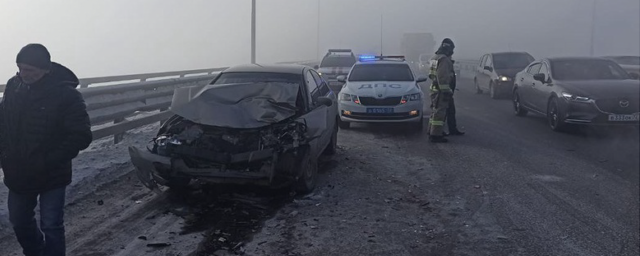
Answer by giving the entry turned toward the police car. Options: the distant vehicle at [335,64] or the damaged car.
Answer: the distant vehicle

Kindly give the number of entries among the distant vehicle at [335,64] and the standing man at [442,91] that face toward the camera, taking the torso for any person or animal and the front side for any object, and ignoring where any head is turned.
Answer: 1

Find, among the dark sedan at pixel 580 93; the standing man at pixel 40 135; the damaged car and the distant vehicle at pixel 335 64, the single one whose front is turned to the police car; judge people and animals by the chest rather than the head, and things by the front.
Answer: the distant vehicle

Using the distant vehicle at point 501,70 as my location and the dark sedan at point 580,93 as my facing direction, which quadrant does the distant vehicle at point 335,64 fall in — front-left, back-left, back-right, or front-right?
back-right

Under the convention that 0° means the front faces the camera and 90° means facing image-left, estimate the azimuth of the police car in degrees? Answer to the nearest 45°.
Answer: approximately 0°

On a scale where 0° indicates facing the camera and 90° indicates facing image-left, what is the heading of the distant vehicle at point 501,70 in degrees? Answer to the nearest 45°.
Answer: approximately 315°

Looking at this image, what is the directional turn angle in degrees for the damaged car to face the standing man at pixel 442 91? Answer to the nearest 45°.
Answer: approximately 180°

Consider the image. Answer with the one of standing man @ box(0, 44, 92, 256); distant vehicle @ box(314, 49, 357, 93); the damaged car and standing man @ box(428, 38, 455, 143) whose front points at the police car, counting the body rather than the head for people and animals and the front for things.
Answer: the distant vehicle

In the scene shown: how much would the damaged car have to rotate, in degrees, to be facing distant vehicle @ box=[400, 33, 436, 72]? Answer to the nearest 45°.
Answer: approximately 135° to its right

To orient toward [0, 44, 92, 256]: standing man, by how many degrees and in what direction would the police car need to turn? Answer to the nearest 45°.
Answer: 0° — it already faces them

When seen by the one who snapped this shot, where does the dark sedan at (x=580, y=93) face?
facing the viewer and to the right of the viewer

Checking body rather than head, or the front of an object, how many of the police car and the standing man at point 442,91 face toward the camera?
1

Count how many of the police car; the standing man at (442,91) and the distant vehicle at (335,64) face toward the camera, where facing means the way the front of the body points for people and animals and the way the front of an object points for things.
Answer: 2

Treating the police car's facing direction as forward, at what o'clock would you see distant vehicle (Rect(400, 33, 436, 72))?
The distant vehicle is roughly at 6 o'clock from the police car.

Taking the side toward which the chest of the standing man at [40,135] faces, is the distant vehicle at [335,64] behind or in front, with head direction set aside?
behind
